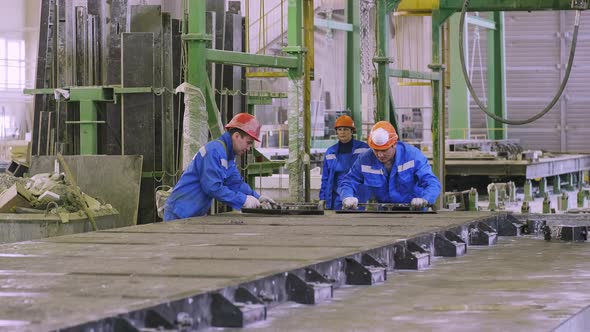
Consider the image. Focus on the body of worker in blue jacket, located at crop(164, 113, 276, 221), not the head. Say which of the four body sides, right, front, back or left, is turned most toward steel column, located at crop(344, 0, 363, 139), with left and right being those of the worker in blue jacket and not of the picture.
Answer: left

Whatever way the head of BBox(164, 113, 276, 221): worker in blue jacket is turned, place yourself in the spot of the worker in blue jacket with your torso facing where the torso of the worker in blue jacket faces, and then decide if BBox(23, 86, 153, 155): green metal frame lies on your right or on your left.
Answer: on your left

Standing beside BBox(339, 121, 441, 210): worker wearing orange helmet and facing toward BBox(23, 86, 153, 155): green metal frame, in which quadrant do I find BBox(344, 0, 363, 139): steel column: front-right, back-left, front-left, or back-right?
front-right

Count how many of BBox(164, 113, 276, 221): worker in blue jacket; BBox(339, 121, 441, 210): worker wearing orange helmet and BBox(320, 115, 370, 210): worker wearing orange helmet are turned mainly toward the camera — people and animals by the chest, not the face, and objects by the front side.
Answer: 2

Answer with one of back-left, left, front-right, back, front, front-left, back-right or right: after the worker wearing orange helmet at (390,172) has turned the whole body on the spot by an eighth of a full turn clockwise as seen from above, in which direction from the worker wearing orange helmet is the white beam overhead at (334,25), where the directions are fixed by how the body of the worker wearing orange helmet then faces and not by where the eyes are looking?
back-right

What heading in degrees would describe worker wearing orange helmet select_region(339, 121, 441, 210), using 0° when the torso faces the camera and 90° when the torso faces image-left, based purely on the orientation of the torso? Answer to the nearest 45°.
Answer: approximately 0°

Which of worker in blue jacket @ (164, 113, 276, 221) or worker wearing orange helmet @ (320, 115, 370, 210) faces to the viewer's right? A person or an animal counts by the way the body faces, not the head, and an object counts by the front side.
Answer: the worker in blue jacket

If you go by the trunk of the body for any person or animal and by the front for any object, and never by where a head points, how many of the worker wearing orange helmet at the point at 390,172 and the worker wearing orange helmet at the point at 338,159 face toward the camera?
2

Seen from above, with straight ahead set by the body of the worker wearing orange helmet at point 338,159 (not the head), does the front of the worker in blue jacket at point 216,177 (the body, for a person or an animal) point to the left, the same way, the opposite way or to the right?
to the left

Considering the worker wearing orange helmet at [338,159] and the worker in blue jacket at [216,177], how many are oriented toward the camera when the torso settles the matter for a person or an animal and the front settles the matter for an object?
1

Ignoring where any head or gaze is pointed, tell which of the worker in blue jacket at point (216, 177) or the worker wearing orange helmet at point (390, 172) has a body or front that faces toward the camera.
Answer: the worker wearing orange helmet

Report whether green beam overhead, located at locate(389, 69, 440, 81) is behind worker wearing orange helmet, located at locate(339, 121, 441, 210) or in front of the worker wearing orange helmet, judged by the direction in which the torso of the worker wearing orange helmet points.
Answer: behind

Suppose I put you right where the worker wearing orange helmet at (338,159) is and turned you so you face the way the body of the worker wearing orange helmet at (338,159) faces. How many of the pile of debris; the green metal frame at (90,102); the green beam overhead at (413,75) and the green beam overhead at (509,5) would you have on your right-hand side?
2

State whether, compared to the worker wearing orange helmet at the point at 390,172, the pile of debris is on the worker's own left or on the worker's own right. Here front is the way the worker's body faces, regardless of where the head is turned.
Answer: on the worker's own right

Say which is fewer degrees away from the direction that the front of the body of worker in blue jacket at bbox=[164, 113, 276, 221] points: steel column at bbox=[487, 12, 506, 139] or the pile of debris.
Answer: the steel column

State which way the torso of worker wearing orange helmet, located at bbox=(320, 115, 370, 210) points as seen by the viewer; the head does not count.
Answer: toward the camera
